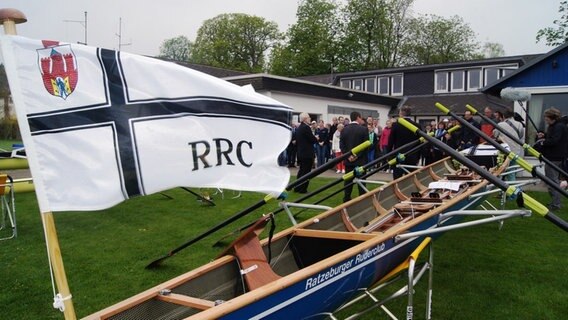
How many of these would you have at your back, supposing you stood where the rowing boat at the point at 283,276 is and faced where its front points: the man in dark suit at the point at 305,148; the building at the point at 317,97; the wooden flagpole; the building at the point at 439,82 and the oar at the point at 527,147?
1

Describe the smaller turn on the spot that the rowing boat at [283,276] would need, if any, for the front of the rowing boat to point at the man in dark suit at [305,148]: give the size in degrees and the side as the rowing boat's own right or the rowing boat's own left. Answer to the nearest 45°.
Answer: approximately 45° to the rowing boat's own left

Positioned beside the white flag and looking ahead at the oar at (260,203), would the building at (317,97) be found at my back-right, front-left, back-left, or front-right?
front-left

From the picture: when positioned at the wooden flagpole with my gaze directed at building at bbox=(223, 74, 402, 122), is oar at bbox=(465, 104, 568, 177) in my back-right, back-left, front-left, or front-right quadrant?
front-right

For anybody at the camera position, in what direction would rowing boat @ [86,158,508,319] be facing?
facing away from the viewer and to the right of the viewer

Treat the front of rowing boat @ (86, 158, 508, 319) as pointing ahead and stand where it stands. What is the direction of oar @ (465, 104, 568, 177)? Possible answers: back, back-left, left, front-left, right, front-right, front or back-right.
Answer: front

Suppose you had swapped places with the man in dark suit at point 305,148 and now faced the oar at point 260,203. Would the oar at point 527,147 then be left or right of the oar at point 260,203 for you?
left

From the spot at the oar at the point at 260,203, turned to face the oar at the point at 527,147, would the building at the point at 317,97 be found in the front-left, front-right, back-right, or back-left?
front-left

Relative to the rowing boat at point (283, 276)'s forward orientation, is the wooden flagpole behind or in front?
behind

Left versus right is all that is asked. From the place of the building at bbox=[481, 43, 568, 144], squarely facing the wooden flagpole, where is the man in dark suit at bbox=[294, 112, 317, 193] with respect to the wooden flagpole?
right

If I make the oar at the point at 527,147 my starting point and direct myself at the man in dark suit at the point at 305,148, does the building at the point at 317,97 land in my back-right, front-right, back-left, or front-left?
front-right

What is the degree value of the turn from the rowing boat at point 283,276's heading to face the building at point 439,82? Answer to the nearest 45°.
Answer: approximately 45° to its left

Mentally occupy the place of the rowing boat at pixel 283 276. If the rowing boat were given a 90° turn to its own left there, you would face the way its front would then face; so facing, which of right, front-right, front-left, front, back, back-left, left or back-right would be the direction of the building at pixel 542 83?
right

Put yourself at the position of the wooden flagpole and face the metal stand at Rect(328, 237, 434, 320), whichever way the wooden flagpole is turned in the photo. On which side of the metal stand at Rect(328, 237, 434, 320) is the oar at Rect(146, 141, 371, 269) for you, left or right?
left
